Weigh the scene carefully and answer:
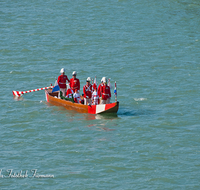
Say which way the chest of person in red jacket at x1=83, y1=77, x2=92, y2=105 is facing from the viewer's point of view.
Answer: toward the camera

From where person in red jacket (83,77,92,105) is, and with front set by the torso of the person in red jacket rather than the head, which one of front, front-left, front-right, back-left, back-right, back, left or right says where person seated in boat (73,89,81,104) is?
back-right

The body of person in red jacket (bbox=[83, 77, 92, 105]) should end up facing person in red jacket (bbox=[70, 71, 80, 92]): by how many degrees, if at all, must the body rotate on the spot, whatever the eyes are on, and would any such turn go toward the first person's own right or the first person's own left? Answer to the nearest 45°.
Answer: approximately 135° to the first person's own right

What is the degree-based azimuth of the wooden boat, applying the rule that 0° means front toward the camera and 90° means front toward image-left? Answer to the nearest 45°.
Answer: approximately 315°

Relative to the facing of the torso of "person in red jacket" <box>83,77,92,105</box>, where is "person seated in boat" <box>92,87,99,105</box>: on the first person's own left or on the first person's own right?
on the first person's own left
